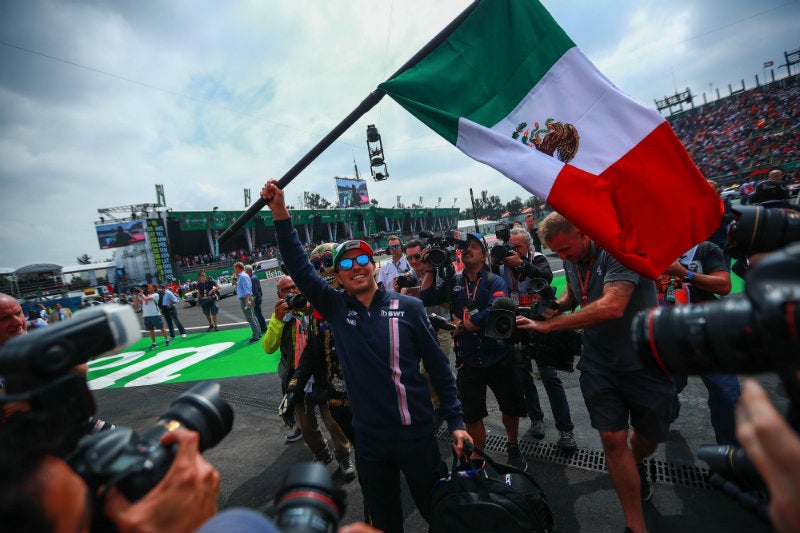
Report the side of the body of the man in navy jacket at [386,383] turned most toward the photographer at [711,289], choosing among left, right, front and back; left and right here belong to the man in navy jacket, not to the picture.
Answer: left

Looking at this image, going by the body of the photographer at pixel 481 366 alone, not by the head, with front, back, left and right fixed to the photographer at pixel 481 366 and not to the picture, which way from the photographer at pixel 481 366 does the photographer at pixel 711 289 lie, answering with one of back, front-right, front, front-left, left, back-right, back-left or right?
back-left

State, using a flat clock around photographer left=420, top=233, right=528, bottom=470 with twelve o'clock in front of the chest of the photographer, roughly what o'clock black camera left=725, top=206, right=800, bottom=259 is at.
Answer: The black camera is roughly at 12 o'clock from the photographer.

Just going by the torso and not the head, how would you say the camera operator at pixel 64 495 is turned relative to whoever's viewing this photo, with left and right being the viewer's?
facing away from the viewer and to the right of the viewer

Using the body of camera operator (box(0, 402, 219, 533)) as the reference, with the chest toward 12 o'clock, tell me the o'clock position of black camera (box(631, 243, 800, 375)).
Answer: The black camera is roughly at 3 o'clock from the camera operator.

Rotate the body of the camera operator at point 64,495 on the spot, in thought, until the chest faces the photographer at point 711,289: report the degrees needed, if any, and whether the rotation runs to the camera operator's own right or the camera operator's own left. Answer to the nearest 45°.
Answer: approximately 45° to the camera operator's own right

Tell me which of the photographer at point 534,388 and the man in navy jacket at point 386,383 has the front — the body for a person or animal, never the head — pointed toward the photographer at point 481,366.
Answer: the photographer at point 534,388

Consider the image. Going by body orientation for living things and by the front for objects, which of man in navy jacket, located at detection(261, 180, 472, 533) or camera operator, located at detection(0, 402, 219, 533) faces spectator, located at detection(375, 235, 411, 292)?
the camera operator

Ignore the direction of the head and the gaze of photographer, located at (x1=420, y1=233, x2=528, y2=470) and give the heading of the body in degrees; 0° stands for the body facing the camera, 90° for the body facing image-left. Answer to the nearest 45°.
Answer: approximately 45°

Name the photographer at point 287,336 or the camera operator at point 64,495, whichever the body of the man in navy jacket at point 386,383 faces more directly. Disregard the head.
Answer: the camera operator

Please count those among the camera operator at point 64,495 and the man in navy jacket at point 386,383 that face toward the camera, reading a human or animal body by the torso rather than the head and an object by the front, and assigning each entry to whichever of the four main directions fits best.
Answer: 1

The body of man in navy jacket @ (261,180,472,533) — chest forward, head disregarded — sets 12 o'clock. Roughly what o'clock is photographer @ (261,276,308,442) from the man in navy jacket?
The photographer is roughly at 5 o'clock from the man in navy jacket.

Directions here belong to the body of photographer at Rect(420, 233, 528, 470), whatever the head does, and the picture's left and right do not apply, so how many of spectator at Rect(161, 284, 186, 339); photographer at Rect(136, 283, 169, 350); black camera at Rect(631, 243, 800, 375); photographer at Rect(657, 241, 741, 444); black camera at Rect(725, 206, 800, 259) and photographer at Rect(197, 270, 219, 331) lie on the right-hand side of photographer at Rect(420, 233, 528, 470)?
3

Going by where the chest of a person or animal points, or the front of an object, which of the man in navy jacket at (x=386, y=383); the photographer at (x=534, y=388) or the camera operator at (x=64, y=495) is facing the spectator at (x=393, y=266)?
the camera operator
